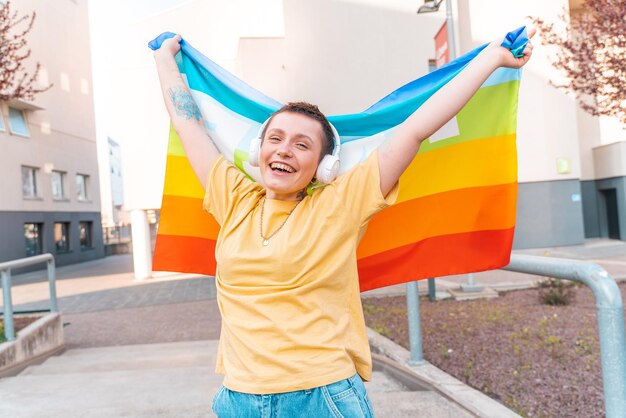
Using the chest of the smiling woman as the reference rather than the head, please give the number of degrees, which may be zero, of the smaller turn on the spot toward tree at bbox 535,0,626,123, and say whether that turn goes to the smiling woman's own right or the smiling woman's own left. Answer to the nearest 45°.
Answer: approximately 180°

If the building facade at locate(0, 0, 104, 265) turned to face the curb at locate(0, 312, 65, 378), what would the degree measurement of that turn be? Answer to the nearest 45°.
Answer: approximately 45° to its right

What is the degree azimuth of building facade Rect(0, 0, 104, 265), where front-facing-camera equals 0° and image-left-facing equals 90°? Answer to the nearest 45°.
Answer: approximately 315°

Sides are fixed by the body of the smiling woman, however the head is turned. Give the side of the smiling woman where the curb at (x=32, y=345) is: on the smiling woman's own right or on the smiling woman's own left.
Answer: on the smiling woman's own right

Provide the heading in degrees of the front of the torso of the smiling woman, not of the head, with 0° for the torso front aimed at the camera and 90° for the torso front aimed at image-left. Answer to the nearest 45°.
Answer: approximately 45°
